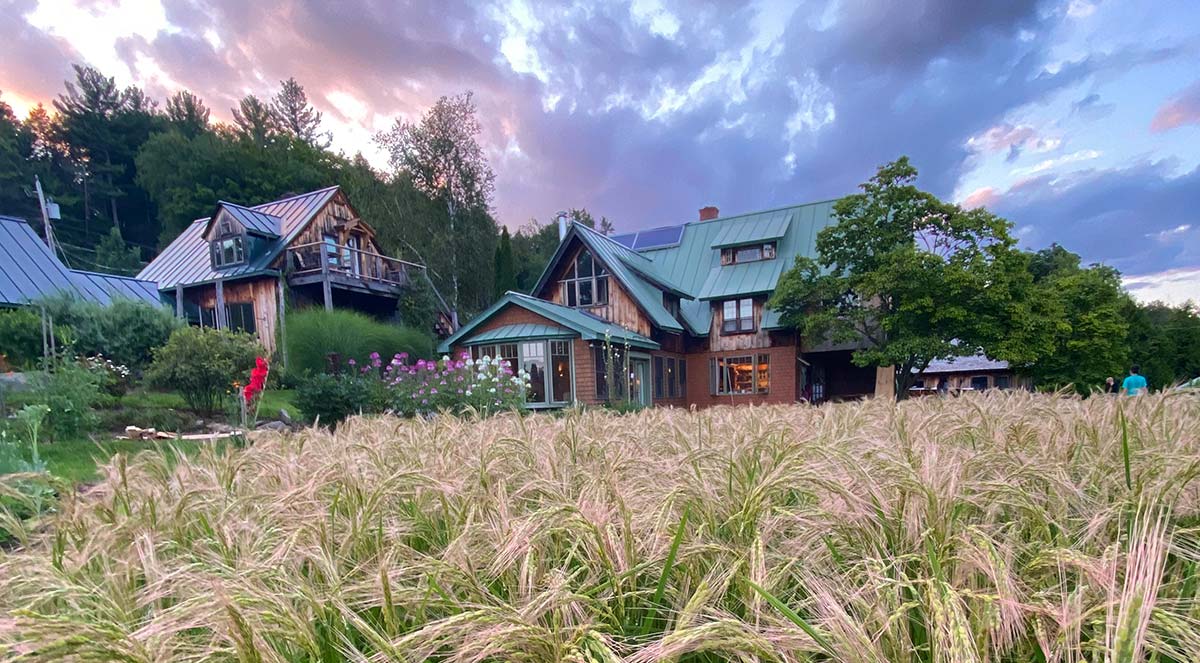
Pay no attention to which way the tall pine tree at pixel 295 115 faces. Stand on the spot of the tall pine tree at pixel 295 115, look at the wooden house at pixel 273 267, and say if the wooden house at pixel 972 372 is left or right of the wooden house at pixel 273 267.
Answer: left

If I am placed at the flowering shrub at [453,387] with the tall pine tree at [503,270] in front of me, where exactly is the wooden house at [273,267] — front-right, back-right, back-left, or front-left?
front-left

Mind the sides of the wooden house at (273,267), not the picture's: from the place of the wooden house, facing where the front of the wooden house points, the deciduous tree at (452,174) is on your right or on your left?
on your left

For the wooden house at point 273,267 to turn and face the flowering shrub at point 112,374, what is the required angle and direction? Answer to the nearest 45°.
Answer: approximately 45° to its right

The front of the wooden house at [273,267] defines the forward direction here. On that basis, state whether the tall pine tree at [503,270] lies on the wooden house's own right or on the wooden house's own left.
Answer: on the wooden house's own left

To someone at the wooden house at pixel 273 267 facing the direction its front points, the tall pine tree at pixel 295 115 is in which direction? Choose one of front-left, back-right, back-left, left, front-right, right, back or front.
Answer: back-left

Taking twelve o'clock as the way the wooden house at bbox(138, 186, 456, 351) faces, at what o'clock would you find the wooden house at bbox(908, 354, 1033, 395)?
the wooden house at bbox(908, 354, 1033, 395) is roughly at 11 o'clock from the wooden house at bbox(138, 186, 456, 351).

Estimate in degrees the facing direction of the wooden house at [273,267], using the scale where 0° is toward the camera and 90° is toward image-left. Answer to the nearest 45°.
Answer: approximately 315°

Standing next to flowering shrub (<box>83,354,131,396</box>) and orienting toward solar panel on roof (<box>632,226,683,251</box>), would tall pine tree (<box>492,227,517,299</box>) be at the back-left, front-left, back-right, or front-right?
front-left

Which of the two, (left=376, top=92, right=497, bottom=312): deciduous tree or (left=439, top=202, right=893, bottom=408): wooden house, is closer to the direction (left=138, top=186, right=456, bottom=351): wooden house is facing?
the wooden house

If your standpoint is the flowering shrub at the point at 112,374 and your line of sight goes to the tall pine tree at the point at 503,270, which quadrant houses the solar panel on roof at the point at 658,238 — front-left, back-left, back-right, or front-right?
front-right

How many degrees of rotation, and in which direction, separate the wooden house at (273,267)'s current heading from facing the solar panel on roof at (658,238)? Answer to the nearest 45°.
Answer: approximately 45° to its left
